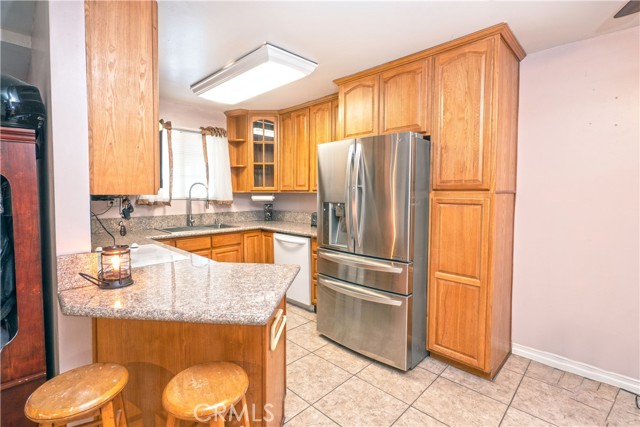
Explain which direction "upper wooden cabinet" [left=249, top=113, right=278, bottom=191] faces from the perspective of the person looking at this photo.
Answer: facing the viewer

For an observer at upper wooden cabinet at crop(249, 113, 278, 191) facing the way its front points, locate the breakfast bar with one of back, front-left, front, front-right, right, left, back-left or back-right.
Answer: front

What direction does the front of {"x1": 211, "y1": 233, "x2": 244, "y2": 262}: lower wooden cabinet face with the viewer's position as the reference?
facing the viewer and to the right of the viewer

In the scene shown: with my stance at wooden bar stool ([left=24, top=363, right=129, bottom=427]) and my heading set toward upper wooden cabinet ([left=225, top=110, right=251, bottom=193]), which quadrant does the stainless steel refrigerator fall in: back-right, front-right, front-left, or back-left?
front-right

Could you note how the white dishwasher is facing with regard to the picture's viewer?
facing the viewer and to the left of the viewer

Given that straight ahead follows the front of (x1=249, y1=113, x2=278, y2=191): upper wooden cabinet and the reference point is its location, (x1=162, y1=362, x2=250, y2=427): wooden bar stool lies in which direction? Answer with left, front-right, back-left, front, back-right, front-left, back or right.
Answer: front

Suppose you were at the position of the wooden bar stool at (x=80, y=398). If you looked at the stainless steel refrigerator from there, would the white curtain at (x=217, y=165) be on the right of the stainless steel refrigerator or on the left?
left

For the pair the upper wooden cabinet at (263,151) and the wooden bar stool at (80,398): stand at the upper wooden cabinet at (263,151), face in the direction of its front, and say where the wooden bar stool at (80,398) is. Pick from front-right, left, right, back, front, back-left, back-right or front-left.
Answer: front

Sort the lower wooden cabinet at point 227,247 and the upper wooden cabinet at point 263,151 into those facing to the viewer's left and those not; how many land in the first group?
0

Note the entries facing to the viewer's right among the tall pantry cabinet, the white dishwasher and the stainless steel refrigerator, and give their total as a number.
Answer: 0
